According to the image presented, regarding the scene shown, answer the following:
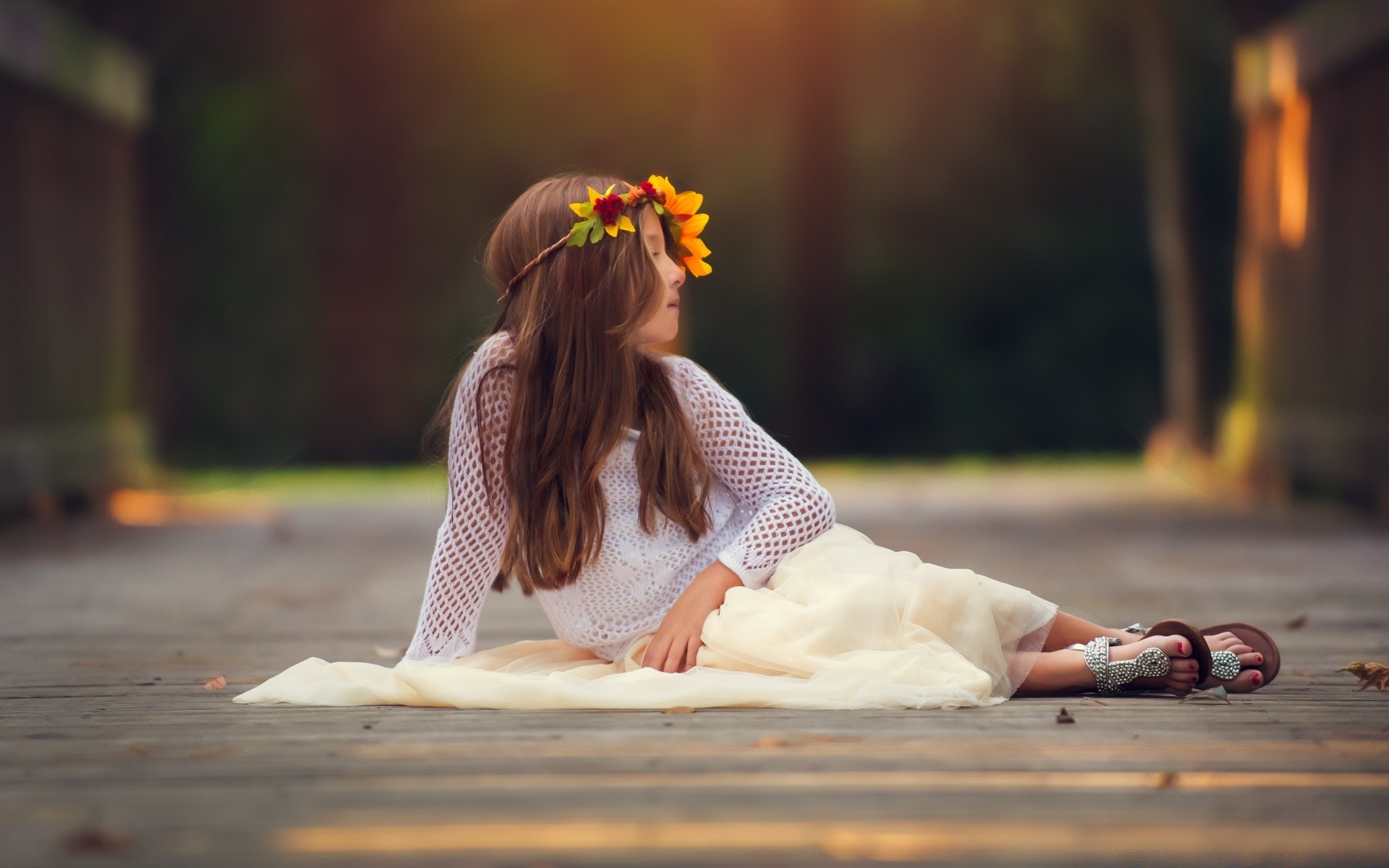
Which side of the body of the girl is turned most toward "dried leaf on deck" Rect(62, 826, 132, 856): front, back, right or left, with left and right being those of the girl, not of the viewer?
right

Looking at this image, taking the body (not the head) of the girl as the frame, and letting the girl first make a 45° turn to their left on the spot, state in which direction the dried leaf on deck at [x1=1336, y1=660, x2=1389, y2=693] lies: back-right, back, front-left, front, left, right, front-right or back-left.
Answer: front

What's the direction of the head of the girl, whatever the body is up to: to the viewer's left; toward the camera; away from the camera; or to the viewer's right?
to the viewer's right

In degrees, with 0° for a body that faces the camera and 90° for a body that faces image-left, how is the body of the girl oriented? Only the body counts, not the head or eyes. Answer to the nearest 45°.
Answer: approximately 315°

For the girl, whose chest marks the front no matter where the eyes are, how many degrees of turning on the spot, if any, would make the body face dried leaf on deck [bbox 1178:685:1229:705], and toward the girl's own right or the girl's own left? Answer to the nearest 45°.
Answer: approximately 45° to the girl's own left
